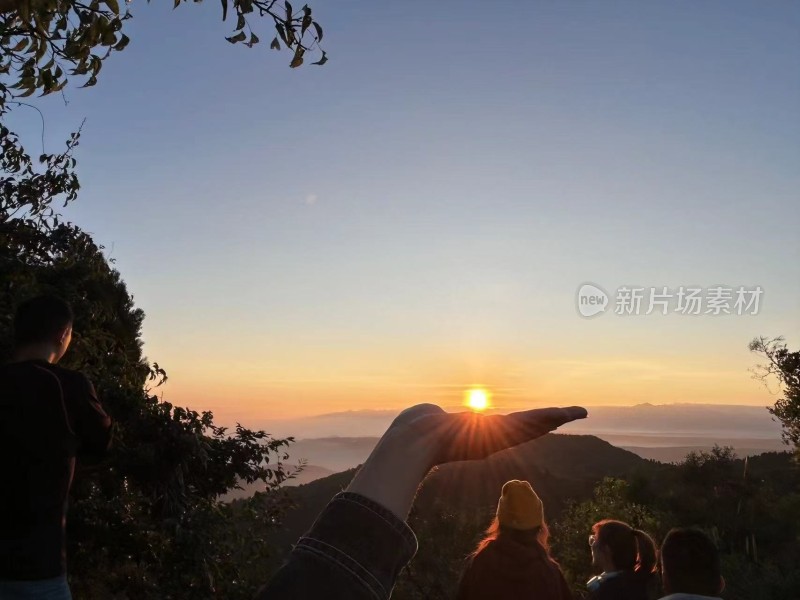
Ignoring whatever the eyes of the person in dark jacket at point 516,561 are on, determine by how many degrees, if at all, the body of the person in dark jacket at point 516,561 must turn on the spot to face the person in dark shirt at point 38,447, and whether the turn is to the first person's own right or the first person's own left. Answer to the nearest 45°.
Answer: approximately 135° to the first person's own left

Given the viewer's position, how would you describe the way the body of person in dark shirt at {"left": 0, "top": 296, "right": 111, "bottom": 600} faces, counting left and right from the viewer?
facing away from the viewer and to the right of the viewer

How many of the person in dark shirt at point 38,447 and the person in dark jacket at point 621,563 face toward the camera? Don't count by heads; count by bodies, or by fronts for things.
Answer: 0

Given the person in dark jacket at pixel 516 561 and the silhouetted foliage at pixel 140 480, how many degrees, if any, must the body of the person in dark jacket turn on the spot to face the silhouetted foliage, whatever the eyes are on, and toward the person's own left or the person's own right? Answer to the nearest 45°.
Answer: approximately 45° to the person's own left

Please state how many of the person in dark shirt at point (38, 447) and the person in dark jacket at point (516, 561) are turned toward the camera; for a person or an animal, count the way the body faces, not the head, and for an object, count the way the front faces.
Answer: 0

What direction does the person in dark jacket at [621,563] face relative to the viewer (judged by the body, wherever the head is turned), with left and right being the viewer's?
facing away from the viewer and to the left of the viewer

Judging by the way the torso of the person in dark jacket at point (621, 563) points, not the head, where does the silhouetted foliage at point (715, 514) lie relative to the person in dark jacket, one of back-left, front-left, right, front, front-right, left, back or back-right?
front-right

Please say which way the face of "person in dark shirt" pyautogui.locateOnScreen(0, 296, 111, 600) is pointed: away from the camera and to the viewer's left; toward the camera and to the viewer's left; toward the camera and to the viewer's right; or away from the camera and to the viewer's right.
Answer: away from the camera and to the viewer's right

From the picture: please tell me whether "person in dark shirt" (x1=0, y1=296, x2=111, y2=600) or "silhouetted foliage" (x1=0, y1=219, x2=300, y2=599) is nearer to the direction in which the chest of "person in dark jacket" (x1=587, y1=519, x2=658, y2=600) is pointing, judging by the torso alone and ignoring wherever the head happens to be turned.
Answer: the silhouetted foliage

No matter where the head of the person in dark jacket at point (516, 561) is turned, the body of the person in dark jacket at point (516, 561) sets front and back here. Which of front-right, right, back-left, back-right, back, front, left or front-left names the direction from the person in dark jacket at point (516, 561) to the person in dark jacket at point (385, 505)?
back

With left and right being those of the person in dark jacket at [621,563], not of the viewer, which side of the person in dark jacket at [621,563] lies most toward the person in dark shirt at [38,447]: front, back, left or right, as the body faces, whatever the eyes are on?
left

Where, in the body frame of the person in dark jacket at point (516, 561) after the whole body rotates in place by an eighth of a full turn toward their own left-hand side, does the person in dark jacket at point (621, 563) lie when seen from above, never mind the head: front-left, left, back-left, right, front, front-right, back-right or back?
right

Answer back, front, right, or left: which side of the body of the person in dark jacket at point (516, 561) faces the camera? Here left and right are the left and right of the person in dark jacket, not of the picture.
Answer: back
